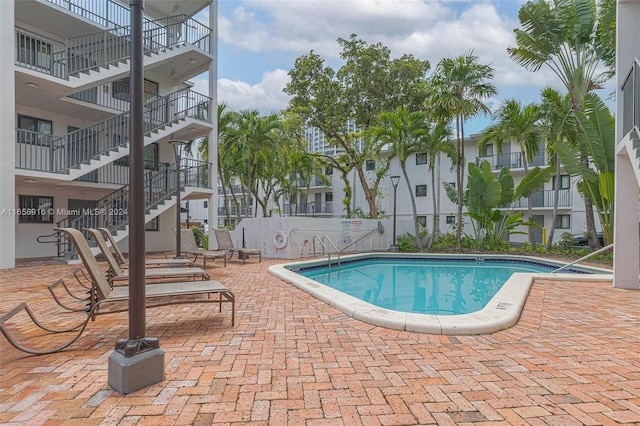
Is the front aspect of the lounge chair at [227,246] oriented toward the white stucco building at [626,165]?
yes

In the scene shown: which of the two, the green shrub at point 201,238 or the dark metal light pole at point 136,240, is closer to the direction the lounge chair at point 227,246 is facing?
the dark metal light pole

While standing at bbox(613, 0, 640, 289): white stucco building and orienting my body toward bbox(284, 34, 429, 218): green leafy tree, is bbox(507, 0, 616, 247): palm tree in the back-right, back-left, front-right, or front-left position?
front-right

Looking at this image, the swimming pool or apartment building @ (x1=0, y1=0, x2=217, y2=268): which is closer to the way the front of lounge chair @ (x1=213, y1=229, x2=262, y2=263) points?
the swimming pool

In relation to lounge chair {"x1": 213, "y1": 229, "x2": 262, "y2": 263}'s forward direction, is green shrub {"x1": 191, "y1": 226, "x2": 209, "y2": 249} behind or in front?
behind

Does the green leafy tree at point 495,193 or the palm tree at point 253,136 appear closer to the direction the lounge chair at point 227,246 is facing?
the green leafy tree

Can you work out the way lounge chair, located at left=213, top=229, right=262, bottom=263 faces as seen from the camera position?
facing the viewer and to the right of the viewer

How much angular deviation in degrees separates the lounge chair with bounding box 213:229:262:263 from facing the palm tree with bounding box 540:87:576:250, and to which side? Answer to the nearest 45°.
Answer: approximately 45° to its left

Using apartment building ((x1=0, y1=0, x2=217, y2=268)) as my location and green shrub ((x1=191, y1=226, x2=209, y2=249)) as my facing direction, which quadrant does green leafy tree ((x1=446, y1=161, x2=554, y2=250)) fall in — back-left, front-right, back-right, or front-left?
front-right

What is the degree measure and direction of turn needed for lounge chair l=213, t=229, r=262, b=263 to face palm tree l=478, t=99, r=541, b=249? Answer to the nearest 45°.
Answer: approximately 45° to its left

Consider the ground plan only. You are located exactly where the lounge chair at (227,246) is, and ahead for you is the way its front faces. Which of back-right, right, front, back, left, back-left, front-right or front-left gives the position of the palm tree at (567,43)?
front-left

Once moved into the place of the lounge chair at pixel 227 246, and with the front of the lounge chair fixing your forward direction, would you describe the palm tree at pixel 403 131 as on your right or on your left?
on your left

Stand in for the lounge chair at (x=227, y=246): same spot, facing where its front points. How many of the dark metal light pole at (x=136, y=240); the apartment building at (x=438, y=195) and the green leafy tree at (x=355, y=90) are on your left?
2

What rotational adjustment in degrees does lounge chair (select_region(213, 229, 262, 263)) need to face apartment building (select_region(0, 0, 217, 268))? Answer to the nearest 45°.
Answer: approximately 180°

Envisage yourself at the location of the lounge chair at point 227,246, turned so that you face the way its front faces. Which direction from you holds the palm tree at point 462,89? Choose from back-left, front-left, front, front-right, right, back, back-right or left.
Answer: front-left
